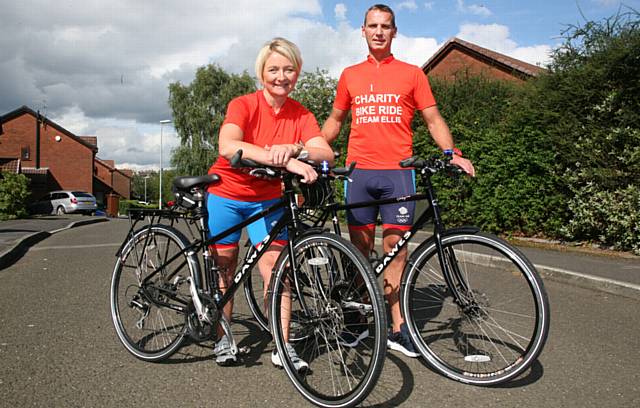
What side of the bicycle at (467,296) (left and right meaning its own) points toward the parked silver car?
back

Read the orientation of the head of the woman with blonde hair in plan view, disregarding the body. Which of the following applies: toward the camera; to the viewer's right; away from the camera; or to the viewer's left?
toward the camera

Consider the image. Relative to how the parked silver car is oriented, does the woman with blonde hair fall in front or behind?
behind

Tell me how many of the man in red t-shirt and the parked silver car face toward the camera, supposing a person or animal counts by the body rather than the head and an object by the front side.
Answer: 1

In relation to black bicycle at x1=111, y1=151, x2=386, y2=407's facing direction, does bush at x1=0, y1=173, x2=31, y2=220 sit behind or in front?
behind

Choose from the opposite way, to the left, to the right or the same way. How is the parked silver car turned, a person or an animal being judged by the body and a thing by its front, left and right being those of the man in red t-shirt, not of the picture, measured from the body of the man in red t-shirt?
to the right

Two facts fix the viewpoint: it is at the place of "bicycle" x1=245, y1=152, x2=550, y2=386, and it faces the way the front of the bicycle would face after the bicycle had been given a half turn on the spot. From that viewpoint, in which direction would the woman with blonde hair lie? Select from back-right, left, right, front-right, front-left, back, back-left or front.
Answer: front-left

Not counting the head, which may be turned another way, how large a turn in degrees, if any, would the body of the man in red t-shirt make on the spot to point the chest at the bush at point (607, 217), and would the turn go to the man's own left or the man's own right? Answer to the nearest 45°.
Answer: approximately 135° to the man's own left

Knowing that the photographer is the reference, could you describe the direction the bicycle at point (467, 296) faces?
facing the viewer and to the right of the viewer

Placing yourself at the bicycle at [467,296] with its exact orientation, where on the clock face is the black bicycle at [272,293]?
The black bicycle is roughly at 4 o'clock from the bicycle.

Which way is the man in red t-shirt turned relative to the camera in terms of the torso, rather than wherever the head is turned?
toward the camera

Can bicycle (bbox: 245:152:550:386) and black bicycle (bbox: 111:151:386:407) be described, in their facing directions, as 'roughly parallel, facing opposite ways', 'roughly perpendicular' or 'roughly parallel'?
roughly parallel

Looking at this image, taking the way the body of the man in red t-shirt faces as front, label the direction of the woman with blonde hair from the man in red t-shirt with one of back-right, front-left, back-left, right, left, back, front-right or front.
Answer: front-right

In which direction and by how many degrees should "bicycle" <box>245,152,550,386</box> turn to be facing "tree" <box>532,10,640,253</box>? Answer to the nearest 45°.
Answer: approximately 90° to its left

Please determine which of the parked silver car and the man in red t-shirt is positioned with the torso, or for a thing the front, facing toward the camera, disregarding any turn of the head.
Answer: the man in red t-shirt

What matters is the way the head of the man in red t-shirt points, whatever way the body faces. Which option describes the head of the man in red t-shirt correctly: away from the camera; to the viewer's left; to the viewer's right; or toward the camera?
toward the camera

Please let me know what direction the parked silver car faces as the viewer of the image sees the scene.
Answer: facing away from the viewer and to the left of the viewer

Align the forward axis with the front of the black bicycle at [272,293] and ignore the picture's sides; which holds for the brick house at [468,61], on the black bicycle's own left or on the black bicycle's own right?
on the black bicycle's own left

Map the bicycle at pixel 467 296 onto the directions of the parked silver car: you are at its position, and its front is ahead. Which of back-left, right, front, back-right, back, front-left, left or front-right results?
back-left

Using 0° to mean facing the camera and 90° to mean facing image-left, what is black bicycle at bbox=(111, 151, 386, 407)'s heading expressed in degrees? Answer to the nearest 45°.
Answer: approximately 315°
